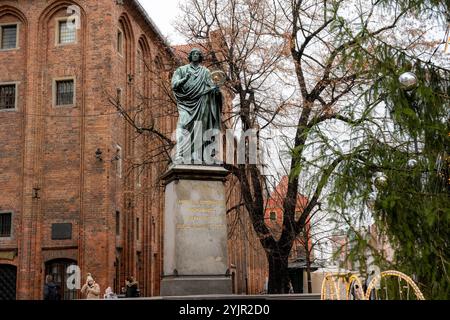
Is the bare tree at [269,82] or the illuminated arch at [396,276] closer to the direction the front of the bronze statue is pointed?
the illuminated arch

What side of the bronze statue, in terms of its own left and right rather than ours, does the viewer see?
front

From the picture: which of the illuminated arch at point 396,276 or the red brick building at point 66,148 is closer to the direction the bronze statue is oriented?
the illuminated arch

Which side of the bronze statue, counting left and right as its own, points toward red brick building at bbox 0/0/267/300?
back

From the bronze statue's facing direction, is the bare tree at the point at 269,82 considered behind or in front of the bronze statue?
behind
